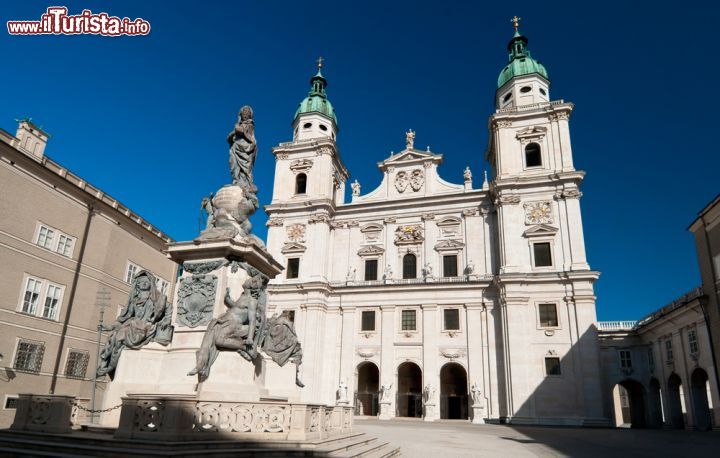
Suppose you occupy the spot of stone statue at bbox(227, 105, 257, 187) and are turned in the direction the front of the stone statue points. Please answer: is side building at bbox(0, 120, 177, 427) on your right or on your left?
on your right

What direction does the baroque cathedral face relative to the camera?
toward the camera

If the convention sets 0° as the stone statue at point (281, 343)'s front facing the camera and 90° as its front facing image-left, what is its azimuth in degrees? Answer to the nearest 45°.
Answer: approximately 315°

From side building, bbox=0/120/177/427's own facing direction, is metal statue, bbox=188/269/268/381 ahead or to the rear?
ahead

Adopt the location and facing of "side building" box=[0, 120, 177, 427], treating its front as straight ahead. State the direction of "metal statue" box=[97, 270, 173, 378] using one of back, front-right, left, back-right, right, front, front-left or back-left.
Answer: front-right

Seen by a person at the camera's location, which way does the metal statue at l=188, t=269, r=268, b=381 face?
facing the viewer and to the left of the viewer

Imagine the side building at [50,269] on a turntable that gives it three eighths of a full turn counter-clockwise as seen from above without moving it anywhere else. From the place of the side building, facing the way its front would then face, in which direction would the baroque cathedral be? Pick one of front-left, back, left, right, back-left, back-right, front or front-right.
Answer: right

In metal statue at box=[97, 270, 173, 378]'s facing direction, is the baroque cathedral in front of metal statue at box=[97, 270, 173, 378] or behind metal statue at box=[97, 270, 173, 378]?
behind

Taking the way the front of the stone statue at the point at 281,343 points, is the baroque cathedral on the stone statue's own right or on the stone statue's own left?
on the stone statue's own left
